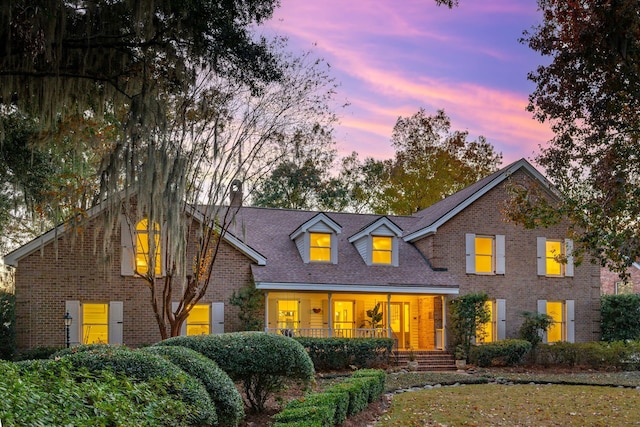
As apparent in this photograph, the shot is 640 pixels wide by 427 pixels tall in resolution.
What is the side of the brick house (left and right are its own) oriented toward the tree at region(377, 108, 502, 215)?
back

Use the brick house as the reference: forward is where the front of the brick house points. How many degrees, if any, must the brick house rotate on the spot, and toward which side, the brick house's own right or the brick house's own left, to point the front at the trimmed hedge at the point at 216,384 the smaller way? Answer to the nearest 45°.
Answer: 0° — it already faces it

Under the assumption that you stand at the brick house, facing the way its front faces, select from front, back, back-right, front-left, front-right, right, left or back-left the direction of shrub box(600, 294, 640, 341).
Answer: left

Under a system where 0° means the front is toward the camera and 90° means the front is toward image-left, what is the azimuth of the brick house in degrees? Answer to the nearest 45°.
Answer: approximately 0°

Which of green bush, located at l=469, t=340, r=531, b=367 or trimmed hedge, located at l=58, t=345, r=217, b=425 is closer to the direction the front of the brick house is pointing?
the trimmed hedge

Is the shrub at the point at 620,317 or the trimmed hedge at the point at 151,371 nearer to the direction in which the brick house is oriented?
the trimmed hedge

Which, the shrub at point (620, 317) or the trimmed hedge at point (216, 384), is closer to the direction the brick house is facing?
the trimmed hedge

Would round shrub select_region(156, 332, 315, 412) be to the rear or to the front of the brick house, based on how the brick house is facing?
to the front

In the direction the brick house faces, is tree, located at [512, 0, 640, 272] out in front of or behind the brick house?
in front
